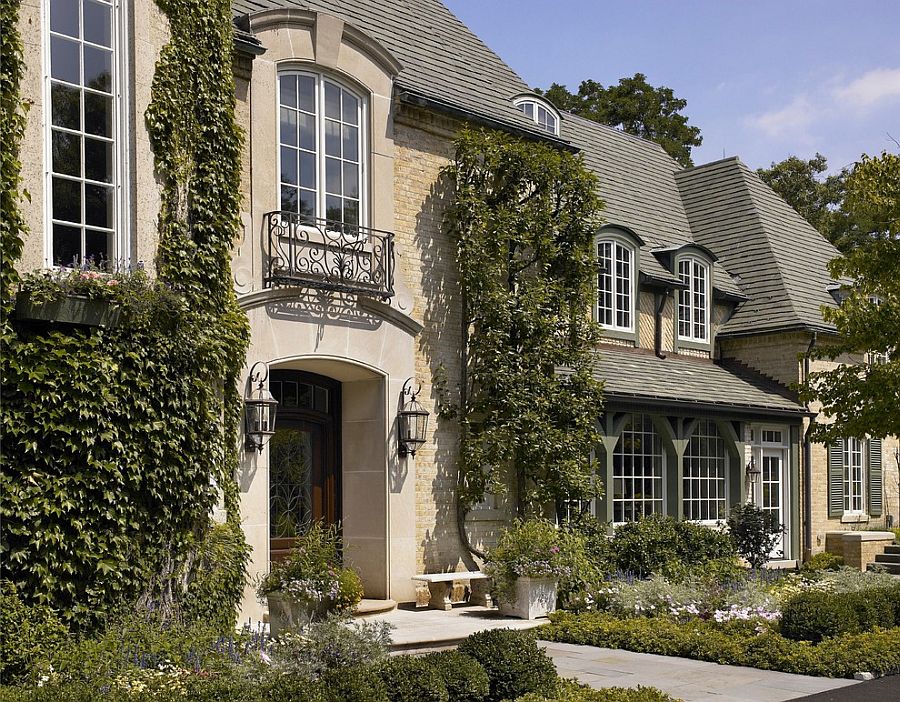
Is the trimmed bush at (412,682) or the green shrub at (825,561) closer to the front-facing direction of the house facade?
the trimmed bush

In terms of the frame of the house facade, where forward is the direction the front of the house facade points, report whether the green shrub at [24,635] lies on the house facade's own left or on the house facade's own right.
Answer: on the house facade's own right

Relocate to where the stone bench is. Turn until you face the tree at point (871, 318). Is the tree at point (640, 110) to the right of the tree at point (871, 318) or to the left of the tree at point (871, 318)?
left

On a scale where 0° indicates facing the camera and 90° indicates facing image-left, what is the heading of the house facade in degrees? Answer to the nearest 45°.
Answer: approximately 315°

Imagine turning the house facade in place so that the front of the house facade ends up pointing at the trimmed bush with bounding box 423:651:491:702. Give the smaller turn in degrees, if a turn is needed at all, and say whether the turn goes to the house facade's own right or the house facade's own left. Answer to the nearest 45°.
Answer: approximately 45° to the house facade's own right

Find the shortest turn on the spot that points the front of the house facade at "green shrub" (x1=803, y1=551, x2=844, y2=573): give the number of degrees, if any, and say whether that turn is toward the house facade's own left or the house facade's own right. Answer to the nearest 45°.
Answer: approximately 90° to the house facade's own left
